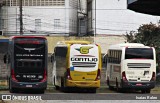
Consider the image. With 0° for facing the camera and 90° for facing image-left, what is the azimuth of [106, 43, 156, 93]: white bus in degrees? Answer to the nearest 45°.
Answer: approximately 180°

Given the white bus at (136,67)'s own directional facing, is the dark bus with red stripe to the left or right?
on its left
